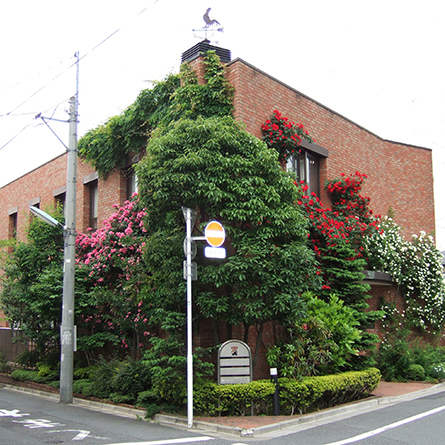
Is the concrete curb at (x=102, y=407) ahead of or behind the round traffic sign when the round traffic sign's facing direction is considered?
behind

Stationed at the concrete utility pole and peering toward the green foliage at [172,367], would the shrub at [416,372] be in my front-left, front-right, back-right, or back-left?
front-left

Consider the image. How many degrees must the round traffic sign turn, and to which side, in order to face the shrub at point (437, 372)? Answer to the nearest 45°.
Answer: approximately 135° to its left

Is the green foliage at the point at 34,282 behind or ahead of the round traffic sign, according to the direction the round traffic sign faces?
behind

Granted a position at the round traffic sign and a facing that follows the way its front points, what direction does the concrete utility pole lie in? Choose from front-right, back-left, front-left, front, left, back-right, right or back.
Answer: back-right

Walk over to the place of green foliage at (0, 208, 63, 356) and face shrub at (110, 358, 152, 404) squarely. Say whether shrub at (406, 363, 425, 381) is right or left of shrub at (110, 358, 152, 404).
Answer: left

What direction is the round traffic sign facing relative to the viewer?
toward the camera

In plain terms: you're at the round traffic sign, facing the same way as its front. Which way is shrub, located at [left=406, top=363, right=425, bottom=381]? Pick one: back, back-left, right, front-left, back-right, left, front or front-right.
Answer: back-left

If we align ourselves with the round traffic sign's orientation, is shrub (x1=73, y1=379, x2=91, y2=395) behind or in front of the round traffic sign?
behind

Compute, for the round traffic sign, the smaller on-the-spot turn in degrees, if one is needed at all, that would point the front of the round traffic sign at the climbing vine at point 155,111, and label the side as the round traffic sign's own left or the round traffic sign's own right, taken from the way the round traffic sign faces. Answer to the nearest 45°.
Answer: approximately 180°
